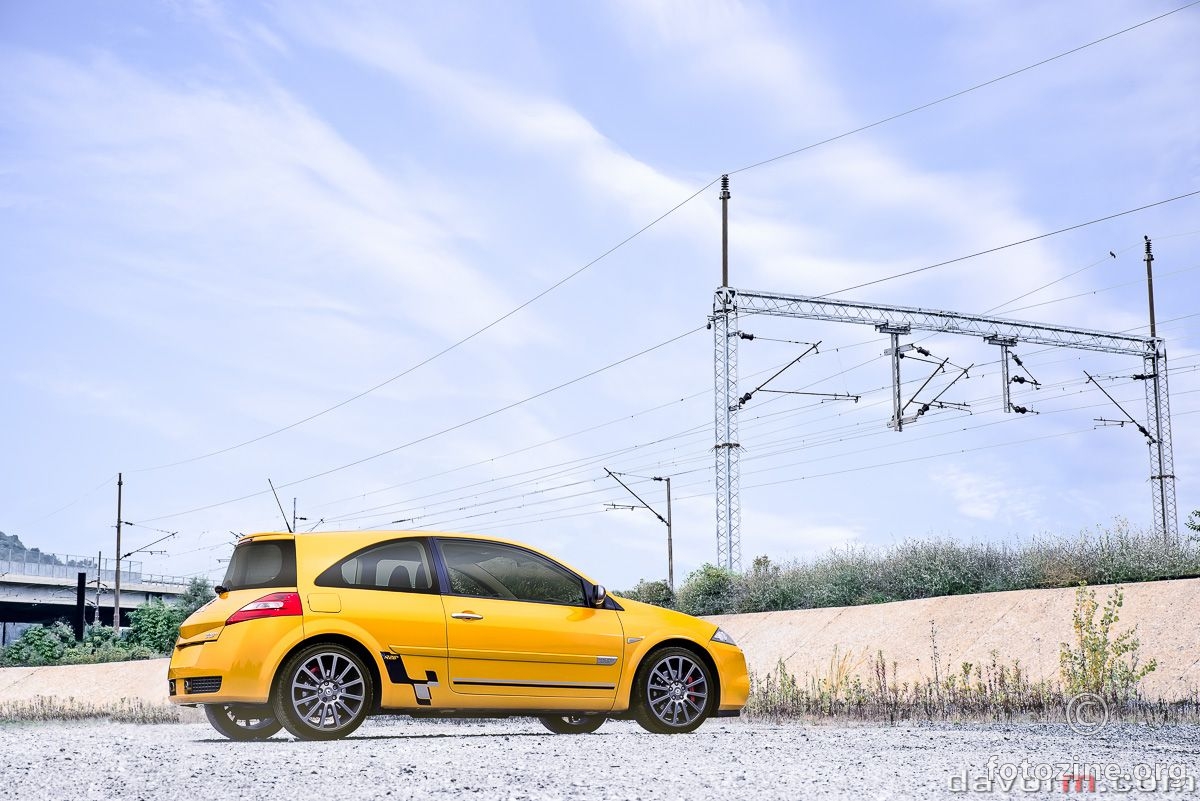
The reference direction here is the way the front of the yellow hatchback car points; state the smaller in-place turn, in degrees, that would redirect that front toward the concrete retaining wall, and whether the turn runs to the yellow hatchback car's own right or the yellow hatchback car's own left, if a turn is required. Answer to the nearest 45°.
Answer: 0° — it already faces it

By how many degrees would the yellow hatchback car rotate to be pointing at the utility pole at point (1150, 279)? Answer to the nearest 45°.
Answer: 0° — it already faces it

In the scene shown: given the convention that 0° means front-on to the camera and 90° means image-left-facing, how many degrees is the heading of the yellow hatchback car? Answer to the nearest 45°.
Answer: approximately 225°

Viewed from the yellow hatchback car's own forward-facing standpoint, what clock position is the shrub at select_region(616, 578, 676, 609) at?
The shrub is roughly at 11 o'clock from the yellow hatchback car.

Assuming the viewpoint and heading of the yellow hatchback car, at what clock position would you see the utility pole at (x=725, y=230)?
The utility pole is roughly at 11 o'clock from the yellow hatchback car.

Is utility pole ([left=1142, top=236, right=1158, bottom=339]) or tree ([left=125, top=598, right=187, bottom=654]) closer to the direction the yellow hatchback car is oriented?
the utility pole

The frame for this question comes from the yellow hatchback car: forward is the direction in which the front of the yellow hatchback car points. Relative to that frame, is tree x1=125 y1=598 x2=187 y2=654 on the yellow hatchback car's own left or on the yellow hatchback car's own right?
on the yellow hatchback car's own left

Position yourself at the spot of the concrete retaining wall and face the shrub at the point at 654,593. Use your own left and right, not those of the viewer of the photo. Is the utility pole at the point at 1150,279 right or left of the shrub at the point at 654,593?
right
